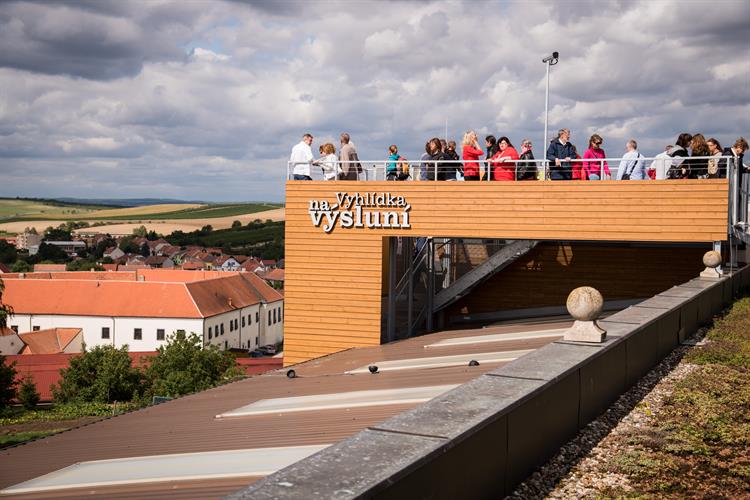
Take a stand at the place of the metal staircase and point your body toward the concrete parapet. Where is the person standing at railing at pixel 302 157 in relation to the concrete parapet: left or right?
right

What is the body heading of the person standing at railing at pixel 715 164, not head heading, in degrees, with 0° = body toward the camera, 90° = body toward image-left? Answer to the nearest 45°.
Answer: approximately 45°

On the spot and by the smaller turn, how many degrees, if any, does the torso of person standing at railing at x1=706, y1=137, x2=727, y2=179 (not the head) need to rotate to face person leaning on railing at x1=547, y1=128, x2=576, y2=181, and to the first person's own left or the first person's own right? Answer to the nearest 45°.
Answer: approximately 45° to the first person's own right
